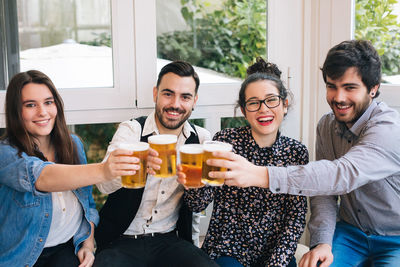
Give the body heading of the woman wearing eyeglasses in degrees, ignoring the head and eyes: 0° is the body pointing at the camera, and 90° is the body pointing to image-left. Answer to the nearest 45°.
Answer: approximately 0°

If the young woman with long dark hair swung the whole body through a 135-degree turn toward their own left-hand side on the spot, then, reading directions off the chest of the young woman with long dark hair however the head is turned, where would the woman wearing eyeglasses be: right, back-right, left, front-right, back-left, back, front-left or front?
right
